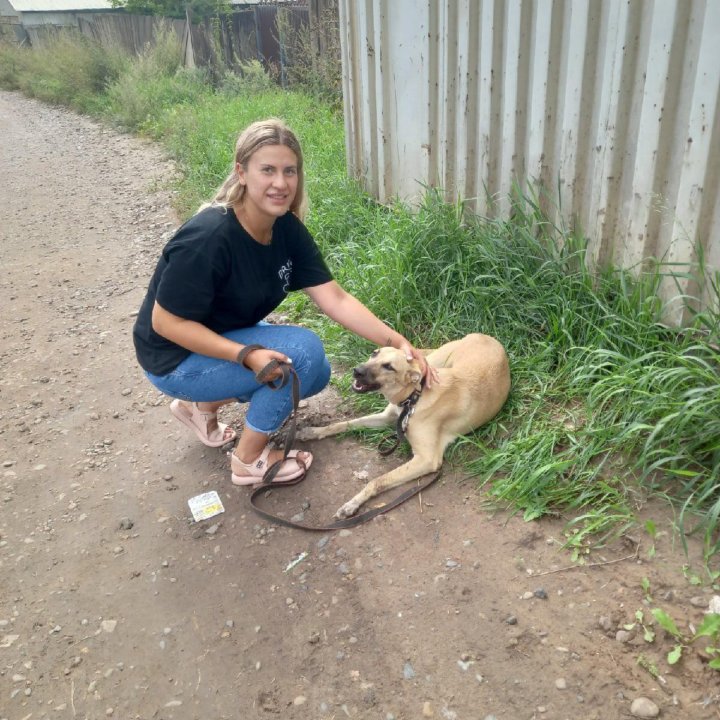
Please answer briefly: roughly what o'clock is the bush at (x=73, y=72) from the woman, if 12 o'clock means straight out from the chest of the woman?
The bush is roughly at 7 o'clock from the woman.

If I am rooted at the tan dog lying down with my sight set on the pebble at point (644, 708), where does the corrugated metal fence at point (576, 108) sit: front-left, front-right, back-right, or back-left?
back-left

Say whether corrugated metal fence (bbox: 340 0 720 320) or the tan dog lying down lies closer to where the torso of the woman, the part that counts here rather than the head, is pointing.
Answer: the tan dog lying down

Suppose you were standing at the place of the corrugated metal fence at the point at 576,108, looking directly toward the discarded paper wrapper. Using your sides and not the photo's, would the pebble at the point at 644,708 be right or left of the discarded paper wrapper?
left

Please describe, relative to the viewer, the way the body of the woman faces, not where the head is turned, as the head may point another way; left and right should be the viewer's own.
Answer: facing the viewer and to the right of the viewer

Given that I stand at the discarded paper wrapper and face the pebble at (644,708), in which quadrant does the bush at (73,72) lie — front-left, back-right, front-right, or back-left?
back-left

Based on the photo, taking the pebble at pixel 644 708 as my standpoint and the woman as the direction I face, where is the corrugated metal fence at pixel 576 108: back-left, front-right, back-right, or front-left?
front-right

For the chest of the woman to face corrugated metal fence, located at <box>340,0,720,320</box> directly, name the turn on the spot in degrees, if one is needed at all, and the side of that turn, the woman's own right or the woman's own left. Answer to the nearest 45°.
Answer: approximately 45° to the woman's own left

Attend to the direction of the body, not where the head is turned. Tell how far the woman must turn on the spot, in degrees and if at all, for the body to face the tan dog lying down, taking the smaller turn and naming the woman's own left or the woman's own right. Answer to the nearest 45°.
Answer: approximately 45° to the woman's own left

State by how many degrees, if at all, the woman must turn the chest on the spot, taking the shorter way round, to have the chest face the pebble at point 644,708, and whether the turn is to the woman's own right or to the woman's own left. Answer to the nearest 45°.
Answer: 0° — they already face it

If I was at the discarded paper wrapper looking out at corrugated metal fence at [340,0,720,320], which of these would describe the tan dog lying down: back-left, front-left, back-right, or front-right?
front-right

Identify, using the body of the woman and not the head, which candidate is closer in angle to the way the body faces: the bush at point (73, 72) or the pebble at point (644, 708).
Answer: the pebble
